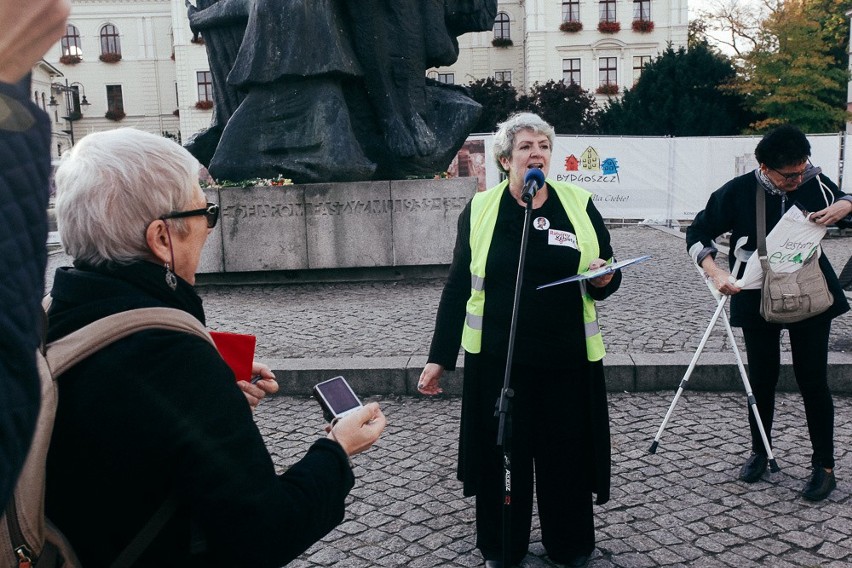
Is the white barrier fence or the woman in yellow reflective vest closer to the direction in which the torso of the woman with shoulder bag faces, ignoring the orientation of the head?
the woman in yellow reflective vest

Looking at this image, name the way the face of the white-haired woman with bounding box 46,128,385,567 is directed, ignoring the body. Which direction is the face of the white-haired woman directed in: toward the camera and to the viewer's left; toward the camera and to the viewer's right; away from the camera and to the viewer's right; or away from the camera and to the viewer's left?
away from the camera and to the viewer's right

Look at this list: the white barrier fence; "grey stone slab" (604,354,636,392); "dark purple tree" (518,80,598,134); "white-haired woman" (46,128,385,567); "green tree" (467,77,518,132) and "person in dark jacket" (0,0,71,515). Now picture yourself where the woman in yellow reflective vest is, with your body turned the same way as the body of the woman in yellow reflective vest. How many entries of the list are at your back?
4

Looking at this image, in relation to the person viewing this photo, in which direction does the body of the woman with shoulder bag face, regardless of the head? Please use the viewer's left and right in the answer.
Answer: facing the viewer

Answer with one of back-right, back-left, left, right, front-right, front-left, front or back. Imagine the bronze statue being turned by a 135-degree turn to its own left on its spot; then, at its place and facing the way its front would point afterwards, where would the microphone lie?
back-right

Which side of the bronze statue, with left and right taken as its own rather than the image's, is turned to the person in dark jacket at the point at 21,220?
front

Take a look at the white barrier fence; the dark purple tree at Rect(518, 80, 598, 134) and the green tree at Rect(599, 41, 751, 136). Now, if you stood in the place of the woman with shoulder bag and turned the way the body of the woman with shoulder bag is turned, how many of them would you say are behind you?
3

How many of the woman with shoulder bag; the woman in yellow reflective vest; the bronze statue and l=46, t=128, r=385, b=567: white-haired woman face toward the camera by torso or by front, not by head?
3

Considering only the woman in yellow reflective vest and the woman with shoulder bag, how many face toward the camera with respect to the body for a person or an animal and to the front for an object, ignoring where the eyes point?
2

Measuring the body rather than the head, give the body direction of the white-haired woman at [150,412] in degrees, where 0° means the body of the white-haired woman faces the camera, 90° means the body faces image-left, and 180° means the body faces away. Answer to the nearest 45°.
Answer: approximately 225°

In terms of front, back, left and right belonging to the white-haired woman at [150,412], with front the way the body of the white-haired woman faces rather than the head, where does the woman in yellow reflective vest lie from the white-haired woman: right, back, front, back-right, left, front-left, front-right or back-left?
front

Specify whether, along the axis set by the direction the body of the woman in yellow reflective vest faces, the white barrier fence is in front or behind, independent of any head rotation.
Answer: behind

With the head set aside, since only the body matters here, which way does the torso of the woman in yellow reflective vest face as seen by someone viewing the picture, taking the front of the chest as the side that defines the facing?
toward the camera

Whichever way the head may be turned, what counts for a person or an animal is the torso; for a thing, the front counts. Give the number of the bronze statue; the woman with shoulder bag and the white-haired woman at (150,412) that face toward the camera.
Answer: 2

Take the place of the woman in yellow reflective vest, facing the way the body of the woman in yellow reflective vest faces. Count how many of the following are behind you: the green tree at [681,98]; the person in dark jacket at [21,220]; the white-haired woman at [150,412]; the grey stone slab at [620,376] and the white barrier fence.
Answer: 3

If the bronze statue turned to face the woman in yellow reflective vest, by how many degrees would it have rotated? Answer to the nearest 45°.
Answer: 0° — it already faces them
